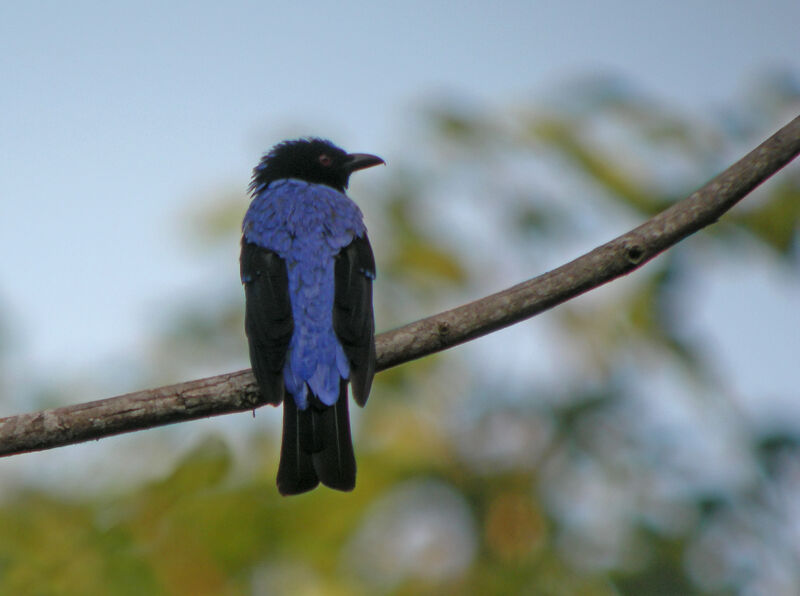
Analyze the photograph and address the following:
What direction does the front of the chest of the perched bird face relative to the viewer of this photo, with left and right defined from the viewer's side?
facing away from the viewer
